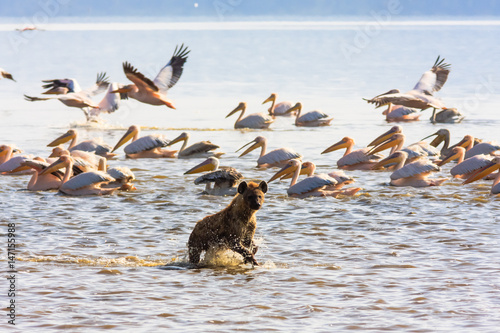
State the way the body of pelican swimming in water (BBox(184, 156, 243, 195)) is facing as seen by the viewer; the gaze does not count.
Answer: to the viewer's left

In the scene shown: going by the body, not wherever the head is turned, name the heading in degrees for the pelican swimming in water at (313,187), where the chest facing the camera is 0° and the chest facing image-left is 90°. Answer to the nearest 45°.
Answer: approximately 90°

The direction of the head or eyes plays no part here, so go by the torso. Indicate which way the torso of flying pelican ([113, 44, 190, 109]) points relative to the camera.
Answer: to the viewer's left

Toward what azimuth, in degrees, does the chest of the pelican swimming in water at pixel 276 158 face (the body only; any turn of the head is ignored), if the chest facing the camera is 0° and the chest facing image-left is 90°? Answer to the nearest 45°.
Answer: approximately 90°

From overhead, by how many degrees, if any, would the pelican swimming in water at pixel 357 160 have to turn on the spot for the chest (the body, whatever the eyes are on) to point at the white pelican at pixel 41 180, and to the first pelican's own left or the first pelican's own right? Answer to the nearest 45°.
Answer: approximately 45° to the first pelican's own left

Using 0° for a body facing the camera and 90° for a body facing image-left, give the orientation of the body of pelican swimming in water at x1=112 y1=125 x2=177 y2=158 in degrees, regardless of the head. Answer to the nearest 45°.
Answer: approximately 90°

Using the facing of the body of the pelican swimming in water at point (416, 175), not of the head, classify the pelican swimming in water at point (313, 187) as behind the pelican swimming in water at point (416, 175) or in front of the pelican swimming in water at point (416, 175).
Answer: in front

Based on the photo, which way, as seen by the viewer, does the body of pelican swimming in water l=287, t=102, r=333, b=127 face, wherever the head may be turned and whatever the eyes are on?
to the viewer's left

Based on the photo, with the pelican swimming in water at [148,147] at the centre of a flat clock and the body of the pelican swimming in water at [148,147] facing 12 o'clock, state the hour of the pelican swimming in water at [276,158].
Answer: the pelican swimming in water at [276,158] is roughly at 7 o'clock from the pelican swimming in water at [148,147].

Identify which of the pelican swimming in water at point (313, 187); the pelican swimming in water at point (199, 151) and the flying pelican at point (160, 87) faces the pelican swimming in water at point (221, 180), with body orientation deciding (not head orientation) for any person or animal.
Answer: the pelican swimming in water at point (313, 187)

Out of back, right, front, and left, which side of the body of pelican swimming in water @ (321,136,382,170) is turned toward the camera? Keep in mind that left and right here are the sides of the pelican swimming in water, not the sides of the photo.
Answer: left

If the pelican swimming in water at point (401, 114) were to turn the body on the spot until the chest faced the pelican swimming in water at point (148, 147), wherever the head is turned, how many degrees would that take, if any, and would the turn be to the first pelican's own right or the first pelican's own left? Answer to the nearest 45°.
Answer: approximately 45° to the first pelican's own left

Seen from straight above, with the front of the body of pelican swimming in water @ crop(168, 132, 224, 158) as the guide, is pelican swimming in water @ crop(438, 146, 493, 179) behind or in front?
behind

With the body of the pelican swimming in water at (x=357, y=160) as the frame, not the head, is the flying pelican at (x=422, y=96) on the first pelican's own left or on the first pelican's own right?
on the first pelican's own right

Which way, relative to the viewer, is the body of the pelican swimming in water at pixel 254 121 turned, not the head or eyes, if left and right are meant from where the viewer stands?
facing to the left of the viewer

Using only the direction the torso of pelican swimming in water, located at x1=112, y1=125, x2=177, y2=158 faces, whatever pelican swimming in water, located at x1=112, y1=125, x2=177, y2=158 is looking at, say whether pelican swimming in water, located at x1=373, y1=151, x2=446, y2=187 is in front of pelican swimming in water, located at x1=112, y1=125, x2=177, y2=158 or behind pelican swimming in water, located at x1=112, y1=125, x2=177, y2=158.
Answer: behind

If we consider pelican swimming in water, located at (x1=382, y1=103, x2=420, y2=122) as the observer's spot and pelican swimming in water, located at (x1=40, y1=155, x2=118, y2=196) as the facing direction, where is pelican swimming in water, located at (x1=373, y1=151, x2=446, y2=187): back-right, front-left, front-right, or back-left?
front-left
